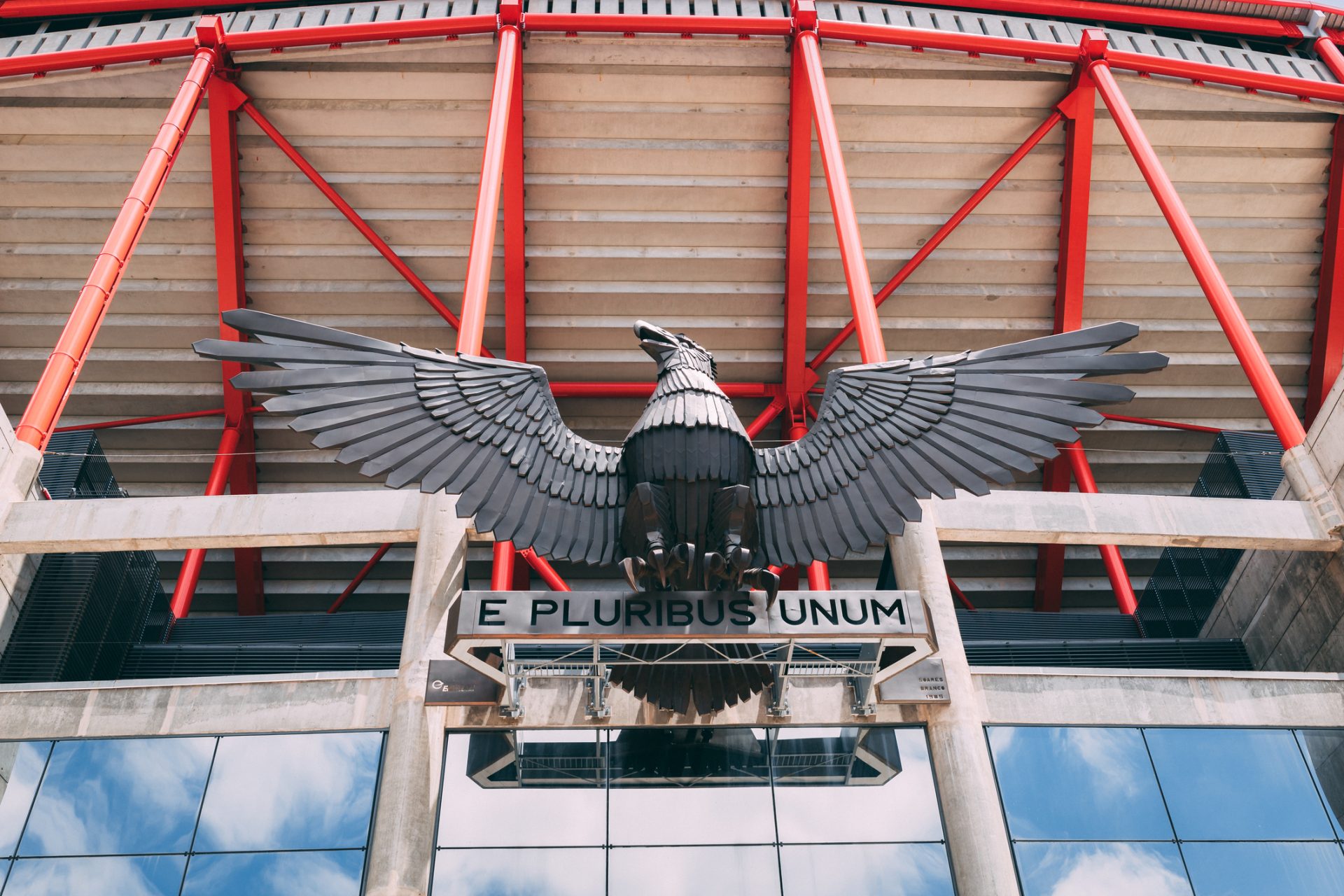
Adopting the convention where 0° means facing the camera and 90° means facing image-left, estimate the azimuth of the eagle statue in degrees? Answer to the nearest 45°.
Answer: approximately 0°

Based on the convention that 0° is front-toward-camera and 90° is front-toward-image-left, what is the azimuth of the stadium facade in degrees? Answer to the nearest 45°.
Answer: approximately 0°

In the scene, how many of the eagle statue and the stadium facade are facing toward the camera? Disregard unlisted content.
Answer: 2
